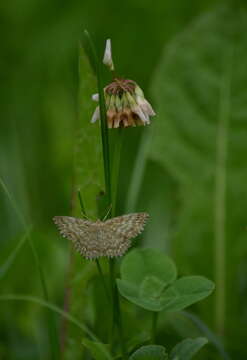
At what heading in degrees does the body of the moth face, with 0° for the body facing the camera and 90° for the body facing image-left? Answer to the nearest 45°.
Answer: approximately 180°
